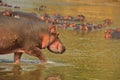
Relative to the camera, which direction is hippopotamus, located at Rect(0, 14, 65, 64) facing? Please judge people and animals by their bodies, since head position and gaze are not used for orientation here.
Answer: to the viewer's right
